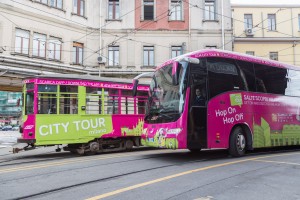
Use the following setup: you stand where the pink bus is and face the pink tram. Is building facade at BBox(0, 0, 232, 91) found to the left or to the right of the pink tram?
right

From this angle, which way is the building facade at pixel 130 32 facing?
toward the camera

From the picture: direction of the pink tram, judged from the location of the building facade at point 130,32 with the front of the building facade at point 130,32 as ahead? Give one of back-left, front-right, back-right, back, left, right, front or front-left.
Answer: front

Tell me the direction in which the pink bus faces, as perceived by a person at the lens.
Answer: facing the viewer and to the left of the viewer

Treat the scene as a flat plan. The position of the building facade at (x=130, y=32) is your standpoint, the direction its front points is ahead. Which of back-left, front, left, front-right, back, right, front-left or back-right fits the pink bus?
front

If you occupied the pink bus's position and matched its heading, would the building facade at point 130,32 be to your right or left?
on your right

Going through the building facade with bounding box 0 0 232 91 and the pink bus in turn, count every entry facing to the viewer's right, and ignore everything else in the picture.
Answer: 0

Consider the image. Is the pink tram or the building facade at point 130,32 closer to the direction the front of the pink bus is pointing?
the pink tram
